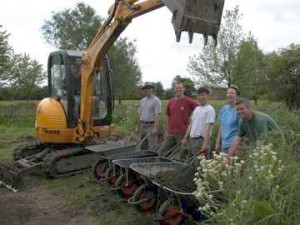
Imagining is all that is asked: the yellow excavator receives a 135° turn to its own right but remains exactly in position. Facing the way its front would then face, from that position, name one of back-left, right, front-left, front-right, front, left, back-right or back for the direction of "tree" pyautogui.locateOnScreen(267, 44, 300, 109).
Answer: back-right

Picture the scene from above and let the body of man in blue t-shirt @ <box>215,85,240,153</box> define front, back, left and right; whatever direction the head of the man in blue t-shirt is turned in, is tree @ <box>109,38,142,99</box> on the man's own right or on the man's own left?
on the man's own right

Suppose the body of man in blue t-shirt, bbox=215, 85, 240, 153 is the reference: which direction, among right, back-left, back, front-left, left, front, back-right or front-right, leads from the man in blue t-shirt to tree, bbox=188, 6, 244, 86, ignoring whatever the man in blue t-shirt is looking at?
back-right

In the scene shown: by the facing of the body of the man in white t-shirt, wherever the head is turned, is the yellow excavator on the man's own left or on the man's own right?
on the man's own right

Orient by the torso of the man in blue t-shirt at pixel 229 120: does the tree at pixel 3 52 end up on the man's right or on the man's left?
on the man's right

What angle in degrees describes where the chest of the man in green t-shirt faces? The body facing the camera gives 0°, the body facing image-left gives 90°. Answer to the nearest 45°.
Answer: approximately 45°

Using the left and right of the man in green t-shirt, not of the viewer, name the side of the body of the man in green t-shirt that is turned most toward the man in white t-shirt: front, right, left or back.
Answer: right

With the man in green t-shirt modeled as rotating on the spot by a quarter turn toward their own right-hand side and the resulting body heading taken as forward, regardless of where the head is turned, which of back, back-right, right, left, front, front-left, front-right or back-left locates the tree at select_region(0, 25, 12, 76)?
front

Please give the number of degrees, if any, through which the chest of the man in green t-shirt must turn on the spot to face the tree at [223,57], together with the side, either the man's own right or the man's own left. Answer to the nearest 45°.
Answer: approximately 135° to the man's own right
